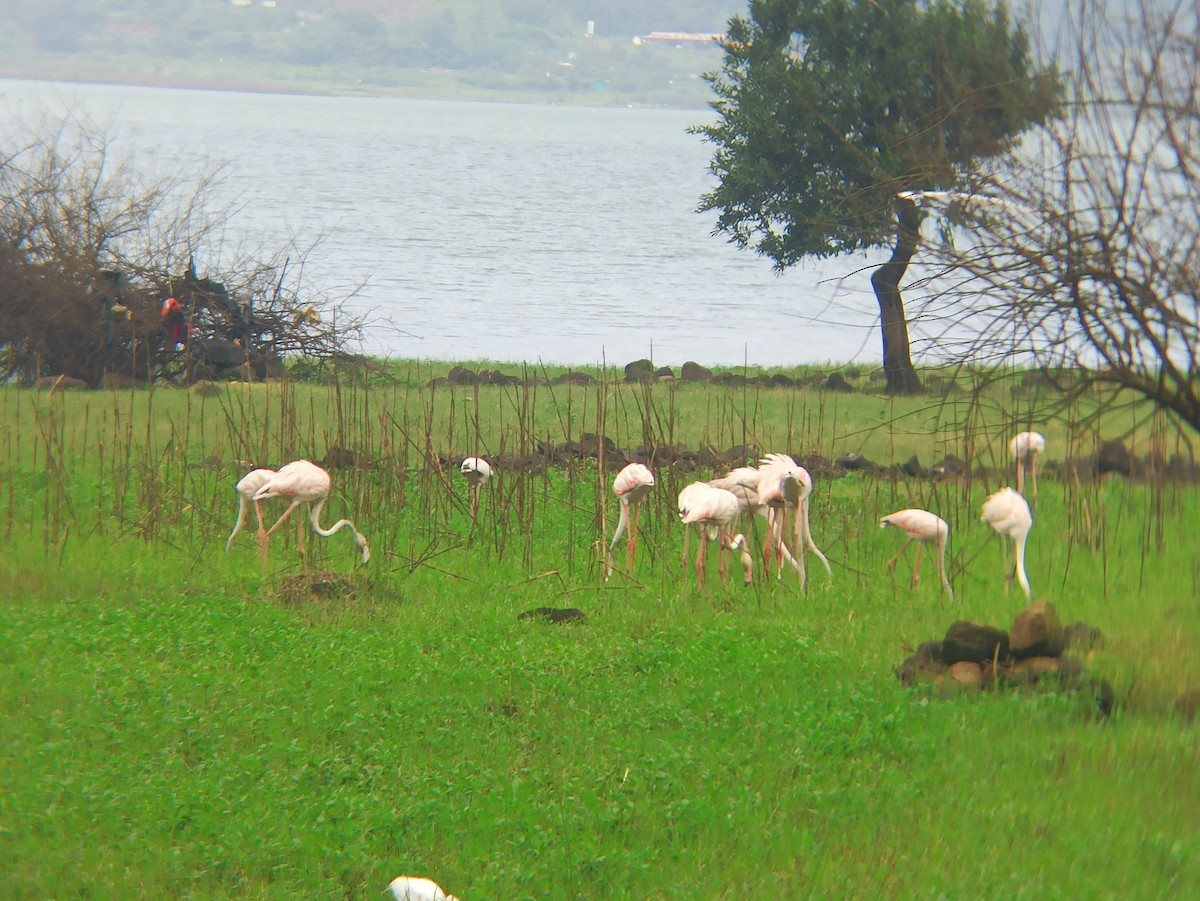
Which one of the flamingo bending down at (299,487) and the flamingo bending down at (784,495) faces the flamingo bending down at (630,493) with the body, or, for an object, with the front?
the flamingo bending down at (299,487)

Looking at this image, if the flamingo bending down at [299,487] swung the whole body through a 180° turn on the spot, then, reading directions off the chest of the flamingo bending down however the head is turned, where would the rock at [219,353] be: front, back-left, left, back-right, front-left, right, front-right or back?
right

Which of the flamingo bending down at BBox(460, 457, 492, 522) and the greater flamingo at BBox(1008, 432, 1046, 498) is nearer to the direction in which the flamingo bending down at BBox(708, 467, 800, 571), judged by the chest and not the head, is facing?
the greater flamingo

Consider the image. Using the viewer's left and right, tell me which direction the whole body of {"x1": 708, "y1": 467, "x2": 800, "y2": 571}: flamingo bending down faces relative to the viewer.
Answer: facing to the right of the viewer

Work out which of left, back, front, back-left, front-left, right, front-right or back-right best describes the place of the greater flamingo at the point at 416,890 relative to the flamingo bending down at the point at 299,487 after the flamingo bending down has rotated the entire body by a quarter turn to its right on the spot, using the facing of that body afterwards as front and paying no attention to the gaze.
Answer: front

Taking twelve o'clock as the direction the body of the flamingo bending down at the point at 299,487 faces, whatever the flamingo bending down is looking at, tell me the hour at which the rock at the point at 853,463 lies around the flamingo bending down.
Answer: The rock is roughly at 11 o'clock from the flamingo bending down.

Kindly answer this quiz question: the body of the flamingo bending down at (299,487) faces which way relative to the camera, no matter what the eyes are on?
to the viewer's right

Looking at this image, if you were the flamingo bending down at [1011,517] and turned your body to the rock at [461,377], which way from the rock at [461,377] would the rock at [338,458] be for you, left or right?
left
